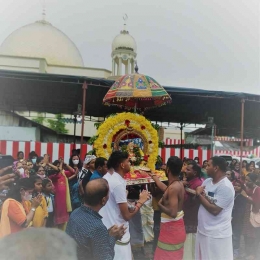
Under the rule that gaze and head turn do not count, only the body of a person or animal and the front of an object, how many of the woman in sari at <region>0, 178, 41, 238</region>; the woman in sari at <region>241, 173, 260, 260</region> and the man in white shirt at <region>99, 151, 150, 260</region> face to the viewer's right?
2

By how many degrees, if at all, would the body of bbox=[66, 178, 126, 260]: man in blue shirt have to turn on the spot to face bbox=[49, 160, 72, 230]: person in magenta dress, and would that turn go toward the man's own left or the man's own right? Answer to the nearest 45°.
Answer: approximately 45° to the man's own left

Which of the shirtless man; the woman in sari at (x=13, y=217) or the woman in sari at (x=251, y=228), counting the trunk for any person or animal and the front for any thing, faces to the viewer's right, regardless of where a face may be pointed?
the woman in sari at (x=13, y=217)

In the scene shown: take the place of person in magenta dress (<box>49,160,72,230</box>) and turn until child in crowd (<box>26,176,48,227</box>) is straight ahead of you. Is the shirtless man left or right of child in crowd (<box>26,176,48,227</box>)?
left

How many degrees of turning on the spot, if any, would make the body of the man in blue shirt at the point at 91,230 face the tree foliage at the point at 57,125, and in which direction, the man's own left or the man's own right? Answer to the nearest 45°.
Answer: approximately 45° to the man's own left

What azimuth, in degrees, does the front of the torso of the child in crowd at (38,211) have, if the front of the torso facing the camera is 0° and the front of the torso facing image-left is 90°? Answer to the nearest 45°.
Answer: approximately 315°

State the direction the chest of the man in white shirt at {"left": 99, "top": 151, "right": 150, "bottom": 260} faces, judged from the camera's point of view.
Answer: to the viewer's right

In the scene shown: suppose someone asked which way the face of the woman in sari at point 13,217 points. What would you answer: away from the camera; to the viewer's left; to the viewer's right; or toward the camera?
to the viewer's right

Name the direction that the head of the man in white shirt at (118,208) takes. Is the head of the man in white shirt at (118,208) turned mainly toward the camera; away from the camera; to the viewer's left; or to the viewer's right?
to the viewer's right

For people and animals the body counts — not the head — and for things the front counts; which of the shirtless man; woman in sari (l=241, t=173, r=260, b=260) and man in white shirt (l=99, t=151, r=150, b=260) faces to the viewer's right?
the man in white shirt

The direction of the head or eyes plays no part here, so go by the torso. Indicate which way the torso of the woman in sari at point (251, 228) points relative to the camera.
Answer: to the viewer's left

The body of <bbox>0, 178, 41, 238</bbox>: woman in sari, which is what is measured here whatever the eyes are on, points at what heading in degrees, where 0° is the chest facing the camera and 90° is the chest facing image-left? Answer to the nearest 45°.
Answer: approximately 270°

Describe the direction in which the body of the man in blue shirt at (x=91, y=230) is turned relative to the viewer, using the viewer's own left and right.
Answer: facing away from the viewer and to the right of the viewer

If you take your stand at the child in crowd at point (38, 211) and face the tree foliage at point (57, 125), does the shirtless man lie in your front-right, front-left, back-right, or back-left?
back-right

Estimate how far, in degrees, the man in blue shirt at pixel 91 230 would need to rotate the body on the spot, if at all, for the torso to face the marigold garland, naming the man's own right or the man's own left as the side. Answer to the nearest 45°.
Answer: approximately 45° to the man's own left
